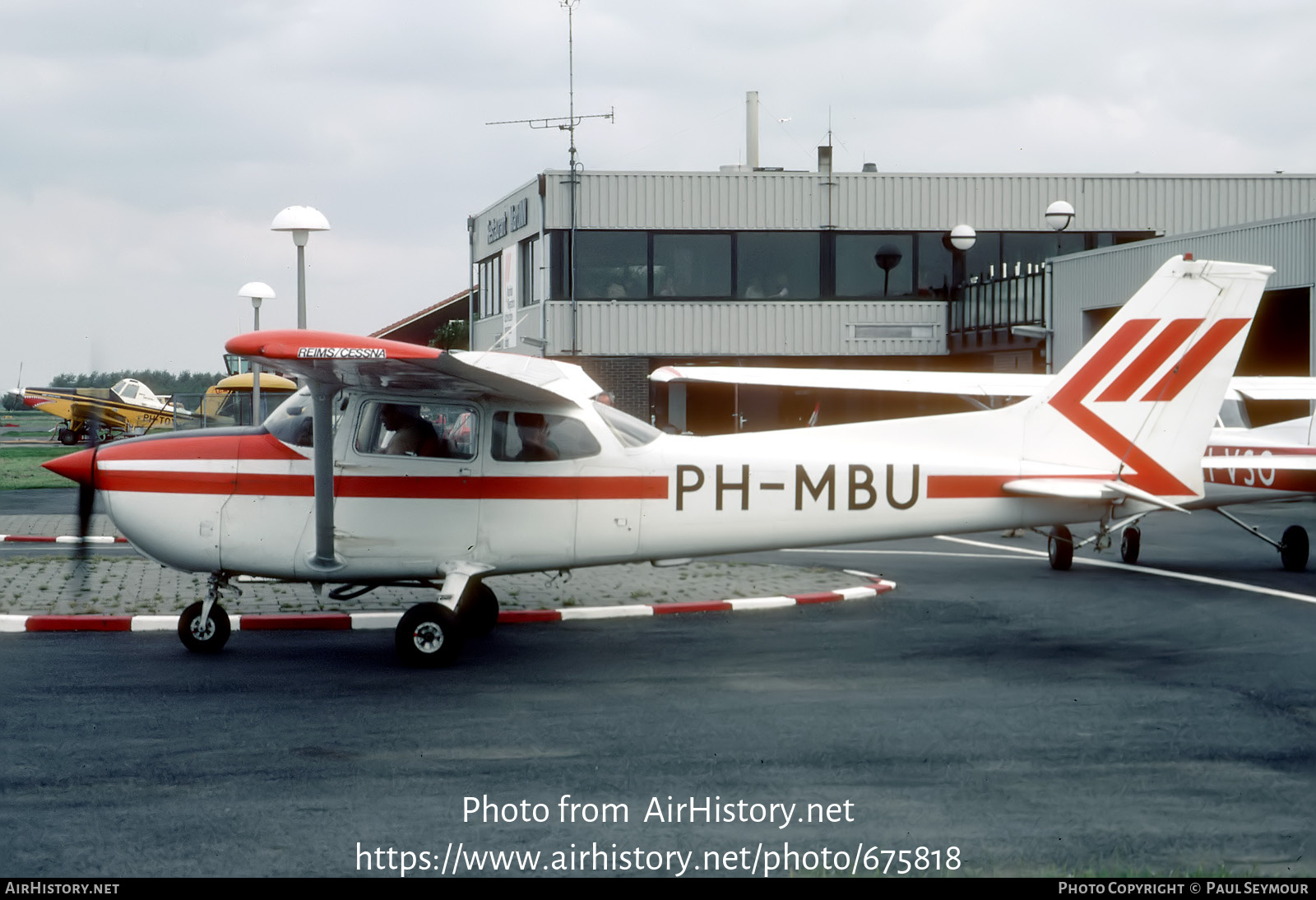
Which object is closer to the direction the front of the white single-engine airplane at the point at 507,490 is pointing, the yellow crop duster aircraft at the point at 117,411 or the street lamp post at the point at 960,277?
the yellow crop duster aircraft

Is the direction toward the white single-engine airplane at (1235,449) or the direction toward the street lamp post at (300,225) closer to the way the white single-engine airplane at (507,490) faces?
the street lamp post

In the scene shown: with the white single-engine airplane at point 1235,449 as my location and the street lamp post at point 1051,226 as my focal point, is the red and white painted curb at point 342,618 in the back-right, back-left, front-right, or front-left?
back-left

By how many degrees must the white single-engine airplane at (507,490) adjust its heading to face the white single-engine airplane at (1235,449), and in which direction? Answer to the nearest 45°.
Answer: approximately 135° to its right

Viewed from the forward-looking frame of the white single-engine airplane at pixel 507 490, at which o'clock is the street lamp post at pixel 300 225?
The street lamp post is roughly at 2 o'clock from the white single-engine airplane.

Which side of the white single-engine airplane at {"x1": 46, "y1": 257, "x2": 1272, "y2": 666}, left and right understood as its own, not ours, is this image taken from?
left

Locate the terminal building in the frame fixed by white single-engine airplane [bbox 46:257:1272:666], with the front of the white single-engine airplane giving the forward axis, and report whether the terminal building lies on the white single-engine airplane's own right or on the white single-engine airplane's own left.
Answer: on the white single-engine airplane's own right

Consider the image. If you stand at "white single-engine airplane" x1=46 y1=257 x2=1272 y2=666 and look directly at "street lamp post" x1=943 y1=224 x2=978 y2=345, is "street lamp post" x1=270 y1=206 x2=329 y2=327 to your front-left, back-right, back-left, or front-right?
front-left

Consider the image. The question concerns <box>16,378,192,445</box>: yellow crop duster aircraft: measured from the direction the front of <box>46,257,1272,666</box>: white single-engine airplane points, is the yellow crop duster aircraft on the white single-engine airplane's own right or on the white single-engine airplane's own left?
on the white single-engine airplane's own right

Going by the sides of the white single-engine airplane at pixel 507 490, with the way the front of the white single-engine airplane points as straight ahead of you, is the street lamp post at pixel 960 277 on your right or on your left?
on your right

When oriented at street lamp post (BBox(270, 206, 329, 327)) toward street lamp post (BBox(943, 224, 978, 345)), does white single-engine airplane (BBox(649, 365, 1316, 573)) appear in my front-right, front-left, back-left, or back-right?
front-right
